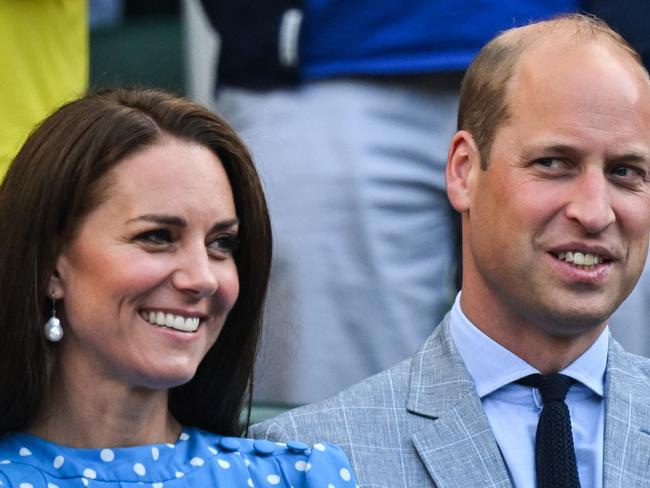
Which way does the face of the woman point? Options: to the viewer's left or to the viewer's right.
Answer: to the viewer's right

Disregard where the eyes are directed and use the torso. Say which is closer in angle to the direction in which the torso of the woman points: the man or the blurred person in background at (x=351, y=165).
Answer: the man

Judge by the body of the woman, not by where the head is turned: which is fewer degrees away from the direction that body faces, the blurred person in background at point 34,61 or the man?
the man

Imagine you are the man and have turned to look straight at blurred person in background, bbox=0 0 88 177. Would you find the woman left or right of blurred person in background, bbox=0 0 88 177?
left

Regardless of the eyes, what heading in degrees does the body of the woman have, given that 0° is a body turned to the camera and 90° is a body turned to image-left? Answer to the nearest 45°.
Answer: approximately 315°

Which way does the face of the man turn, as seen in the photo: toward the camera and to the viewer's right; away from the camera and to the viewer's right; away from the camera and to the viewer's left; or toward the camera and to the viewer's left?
toward the camera and to the viewer's right

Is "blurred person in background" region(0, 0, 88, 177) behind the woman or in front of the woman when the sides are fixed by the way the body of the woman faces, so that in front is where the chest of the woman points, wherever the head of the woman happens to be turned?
behind
